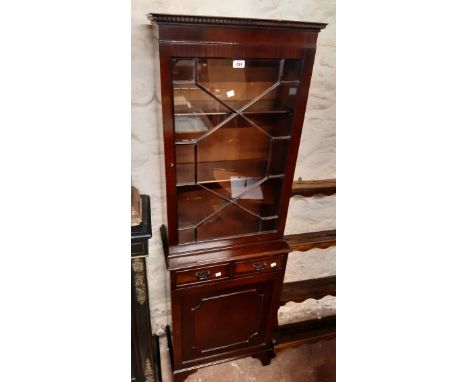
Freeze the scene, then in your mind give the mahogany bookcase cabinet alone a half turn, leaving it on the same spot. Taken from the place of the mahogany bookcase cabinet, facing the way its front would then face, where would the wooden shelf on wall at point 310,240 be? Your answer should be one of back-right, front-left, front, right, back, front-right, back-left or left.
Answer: front-right

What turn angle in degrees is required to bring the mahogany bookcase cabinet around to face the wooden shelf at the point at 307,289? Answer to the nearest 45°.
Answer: approximately 135° to its left

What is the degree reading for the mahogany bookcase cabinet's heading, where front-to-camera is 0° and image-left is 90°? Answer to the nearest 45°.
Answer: approximately 0°
